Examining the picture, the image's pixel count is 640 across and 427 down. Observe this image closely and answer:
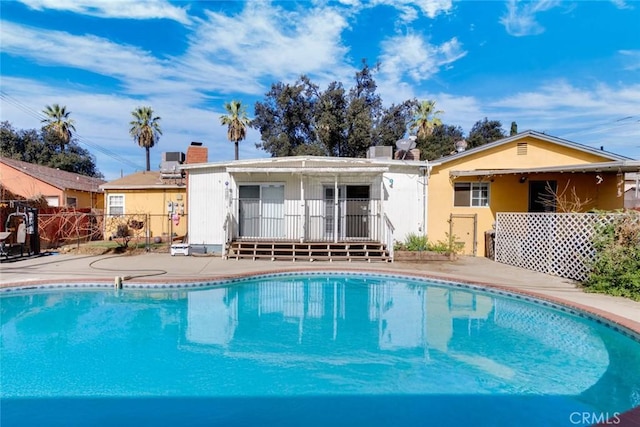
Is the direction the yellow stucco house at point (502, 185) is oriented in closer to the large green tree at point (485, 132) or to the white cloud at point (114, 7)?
the white cloud

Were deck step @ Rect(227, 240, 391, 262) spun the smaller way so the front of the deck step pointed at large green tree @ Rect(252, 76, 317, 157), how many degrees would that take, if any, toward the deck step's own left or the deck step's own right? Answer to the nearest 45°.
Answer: approximately 180°

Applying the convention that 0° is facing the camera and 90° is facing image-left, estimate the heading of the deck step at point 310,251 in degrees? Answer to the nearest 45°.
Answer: approximately 0°

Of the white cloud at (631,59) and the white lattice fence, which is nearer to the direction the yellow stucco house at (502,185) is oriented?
the white lattice fence

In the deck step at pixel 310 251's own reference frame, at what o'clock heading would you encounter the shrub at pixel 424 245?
The shrub is roughly at 9 o'clock from the deck step.

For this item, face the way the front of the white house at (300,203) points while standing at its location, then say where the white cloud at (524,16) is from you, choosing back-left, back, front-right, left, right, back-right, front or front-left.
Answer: left

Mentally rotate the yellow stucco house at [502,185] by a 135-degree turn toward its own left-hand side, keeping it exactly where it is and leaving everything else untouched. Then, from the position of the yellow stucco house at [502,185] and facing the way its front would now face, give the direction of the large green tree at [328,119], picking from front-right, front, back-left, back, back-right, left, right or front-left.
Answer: left
